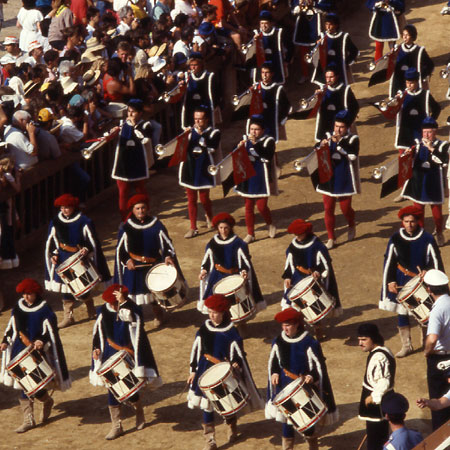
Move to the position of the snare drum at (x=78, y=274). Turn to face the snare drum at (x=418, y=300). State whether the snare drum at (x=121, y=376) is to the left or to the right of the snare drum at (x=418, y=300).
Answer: right

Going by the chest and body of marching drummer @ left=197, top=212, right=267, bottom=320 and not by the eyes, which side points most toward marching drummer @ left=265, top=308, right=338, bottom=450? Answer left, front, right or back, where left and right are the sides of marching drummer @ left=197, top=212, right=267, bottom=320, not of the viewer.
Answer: front

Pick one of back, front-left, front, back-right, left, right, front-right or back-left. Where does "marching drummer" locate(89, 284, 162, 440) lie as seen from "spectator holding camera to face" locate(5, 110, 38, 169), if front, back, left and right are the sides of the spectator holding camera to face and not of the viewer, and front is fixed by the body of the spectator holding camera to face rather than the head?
right

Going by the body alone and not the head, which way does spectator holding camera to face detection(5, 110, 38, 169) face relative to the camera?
to the viewer's right

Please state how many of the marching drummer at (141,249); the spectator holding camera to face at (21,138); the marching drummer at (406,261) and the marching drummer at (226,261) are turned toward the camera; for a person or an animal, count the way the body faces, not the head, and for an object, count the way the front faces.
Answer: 3

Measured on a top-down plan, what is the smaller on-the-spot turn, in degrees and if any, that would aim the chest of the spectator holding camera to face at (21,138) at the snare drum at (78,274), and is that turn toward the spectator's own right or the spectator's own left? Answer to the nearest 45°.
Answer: approximately 90° to the spectator's own right

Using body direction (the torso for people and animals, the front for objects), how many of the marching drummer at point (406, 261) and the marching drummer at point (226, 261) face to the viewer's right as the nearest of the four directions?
0

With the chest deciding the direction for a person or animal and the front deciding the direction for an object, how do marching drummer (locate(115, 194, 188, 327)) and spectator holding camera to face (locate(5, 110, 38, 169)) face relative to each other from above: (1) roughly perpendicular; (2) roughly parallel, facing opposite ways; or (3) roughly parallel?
roughly perpendicular
